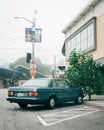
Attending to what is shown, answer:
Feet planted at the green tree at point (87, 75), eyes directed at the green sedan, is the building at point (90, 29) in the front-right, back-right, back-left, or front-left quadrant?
back-right

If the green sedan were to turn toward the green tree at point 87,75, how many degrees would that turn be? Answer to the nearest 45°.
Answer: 0° — it already faces it

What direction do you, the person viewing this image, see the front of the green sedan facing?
facing away from the viewer and to the right of the viewer
